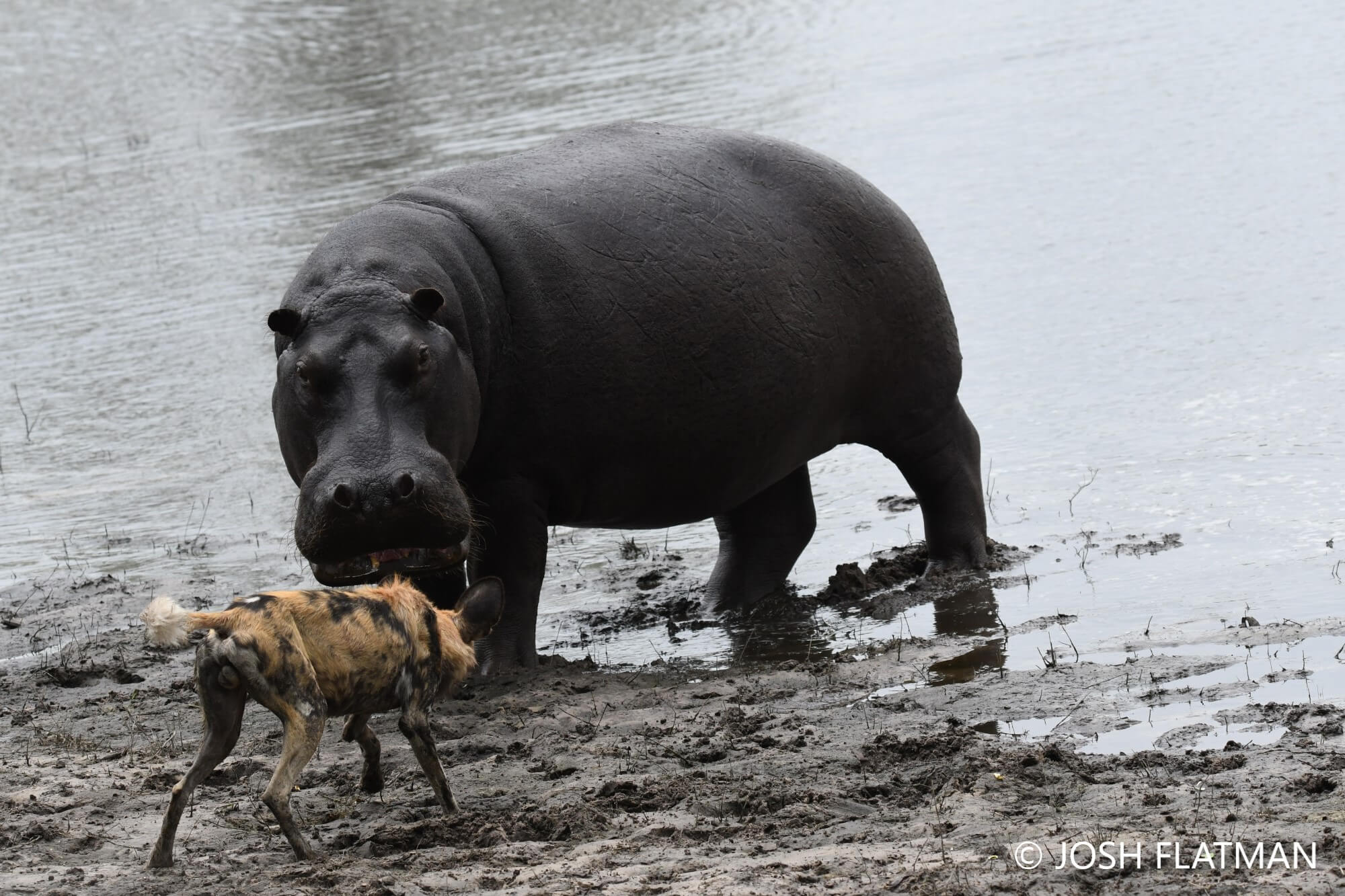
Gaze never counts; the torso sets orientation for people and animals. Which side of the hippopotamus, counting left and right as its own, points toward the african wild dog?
front

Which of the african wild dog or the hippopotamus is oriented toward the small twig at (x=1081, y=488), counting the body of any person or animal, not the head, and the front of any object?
the african wild dog

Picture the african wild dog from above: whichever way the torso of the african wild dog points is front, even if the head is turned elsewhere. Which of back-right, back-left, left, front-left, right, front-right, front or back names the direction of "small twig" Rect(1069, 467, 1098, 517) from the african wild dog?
front

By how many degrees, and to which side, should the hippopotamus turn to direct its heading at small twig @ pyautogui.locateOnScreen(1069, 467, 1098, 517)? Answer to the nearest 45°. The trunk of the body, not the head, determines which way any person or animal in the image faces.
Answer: approximately 180°

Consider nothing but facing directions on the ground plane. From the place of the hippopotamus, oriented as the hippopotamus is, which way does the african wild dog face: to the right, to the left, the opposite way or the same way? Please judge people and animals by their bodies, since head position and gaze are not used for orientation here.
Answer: the opposite way

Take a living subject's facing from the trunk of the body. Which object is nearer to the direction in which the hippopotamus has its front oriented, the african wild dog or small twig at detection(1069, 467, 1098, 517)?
the african wild dog

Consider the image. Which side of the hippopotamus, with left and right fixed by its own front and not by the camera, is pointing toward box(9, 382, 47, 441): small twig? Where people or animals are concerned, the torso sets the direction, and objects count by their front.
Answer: right

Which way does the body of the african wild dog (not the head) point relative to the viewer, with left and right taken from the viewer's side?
facing away from the viewer and to the right of the viewer

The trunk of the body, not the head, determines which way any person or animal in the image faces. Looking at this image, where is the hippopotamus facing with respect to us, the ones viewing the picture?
facing the viewer and to the left of the viewer

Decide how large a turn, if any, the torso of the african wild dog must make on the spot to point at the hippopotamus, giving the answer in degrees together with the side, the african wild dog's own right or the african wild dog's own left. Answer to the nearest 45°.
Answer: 0° — it already faces it
